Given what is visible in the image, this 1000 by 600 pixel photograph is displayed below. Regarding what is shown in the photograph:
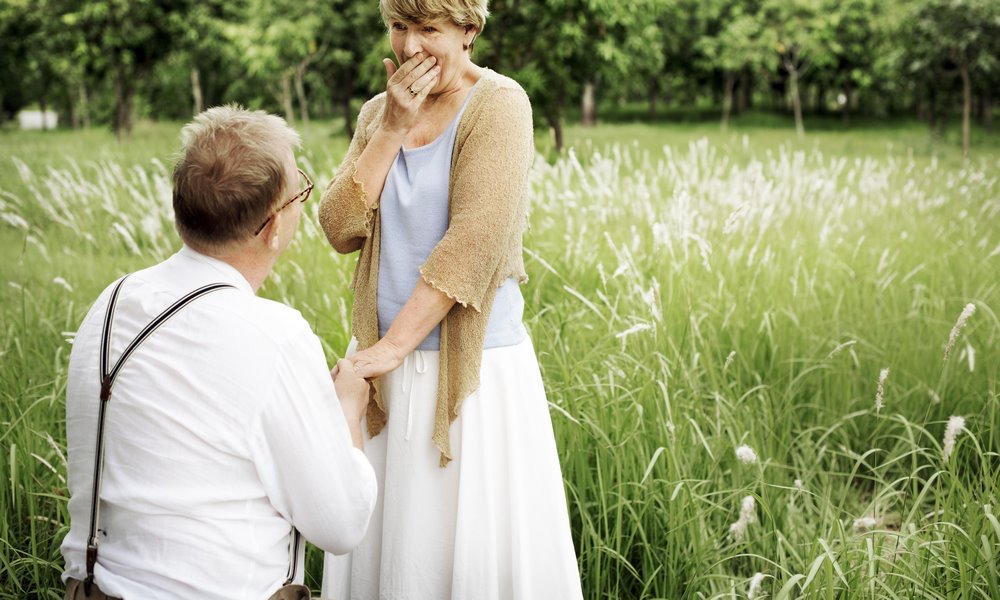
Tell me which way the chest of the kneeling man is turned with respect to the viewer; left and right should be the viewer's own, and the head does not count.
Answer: facing away from the viewer and to the right of the viewer

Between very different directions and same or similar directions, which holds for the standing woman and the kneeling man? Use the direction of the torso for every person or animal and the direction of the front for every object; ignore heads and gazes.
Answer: very different directions

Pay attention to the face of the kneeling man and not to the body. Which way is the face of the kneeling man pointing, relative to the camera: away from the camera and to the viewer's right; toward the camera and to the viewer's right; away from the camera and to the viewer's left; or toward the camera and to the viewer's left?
away from the camera and to the viewer's right

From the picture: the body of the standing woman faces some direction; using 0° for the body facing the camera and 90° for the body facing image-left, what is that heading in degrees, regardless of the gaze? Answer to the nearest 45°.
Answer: approximately 45°

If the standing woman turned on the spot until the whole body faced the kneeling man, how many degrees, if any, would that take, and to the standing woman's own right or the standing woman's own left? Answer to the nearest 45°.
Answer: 0° — they already face them

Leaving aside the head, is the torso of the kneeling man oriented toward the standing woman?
yes
